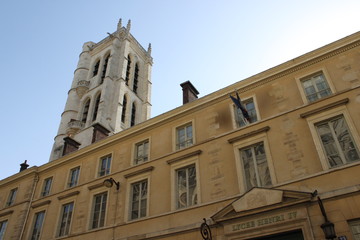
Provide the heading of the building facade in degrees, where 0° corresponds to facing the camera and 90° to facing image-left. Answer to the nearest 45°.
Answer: approximately 45°

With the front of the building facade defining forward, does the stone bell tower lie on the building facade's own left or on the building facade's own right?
on the building facade's own right
